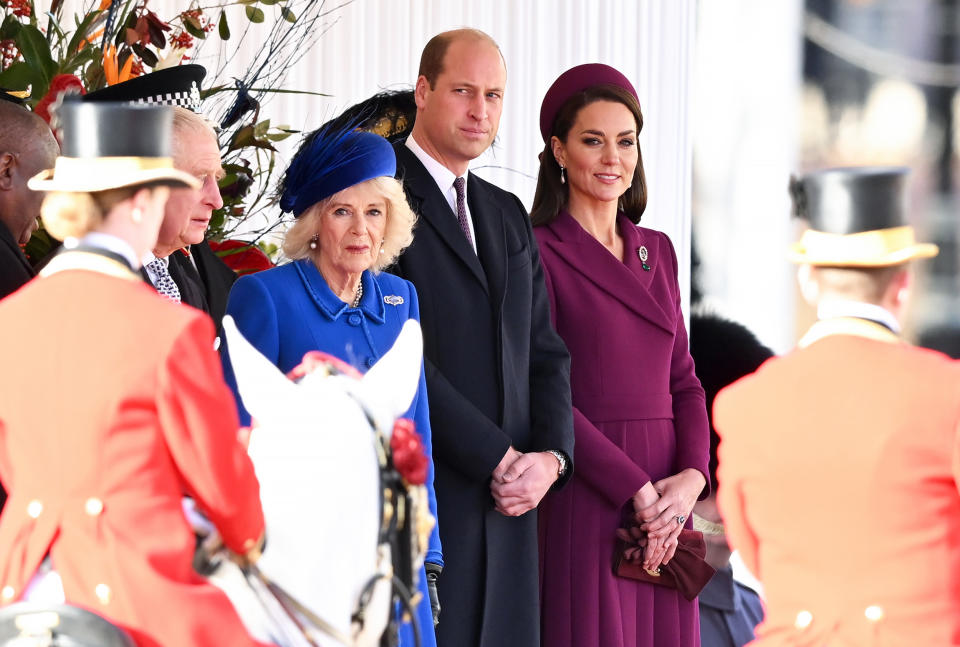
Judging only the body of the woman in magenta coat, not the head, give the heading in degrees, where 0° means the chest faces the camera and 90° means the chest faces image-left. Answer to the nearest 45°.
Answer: approximately 315°

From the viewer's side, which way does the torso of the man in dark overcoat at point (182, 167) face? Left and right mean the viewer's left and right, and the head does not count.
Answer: facing the viewer and to the right of the viewer

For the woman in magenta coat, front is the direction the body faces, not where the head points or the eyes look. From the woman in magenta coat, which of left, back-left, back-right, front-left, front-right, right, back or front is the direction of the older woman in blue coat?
right

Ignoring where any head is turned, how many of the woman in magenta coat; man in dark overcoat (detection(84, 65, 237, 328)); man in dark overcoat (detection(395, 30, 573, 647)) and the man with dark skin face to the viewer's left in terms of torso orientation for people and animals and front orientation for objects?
0

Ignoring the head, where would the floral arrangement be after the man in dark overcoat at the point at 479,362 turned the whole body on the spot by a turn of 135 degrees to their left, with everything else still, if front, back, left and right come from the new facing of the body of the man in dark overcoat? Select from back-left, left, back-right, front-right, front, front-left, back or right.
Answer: left

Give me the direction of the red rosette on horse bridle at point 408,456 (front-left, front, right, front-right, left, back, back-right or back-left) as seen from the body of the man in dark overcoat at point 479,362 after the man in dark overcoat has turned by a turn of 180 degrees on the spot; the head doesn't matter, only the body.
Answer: back-left

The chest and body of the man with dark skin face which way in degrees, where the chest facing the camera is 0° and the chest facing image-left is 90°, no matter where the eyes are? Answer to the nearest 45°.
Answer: approximately 270°

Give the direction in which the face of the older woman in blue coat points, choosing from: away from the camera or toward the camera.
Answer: toward the camera

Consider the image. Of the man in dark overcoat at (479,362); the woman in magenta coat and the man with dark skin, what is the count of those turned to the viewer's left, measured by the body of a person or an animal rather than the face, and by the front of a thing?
0

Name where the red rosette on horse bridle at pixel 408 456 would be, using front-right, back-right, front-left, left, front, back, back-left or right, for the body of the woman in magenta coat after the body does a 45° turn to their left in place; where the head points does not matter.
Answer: right
